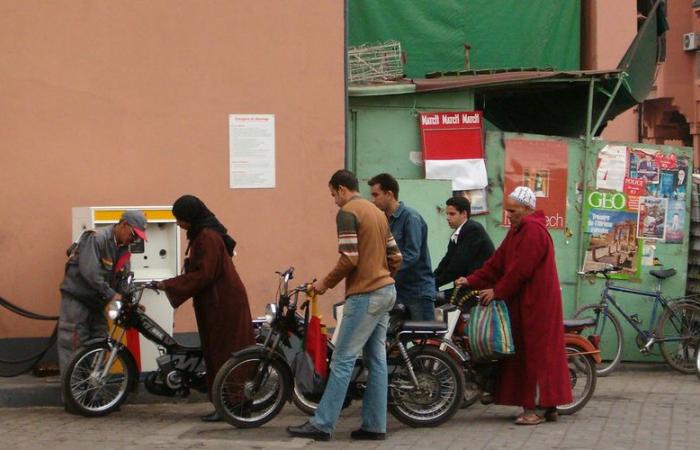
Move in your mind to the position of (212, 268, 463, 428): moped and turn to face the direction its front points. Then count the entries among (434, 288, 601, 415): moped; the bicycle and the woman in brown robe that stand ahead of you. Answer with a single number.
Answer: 1

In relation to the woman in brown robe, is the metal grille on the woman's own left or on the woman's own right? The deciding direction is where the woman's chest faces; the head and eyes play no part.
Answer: on the woman's own right

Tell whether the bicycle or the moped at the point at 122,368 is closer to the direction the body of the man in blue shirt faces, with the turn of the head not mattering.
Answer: the moped

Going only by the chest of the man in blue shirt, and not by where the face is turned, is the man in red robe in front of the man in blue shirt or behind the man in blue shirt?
behind

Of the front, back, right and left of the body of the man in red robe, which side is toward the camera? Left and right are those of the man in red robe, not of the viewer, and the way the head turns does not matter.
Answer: left

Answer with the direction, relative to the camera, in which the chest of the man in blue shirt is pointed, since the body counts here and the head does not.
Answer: to the viewer's left

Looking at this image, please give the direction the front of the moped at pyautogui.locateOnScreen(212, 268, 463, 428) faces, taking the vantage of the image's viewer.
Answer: facing to the left of the viewer
